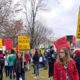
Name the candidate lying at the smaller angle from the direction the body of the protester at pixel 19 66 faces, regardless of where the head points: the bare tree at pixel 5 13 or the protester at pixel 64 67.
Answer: the protester

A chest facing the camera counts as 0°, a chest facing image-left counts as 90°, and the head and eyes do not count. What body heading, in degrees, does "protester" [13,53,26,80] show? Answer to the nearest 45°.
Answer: approximately 0°

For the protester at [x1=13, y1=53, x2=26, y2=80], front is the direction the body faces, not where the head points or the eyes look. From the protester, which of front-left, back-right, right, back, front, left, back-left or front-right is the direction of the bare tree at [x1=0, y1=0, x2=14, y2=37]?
back
